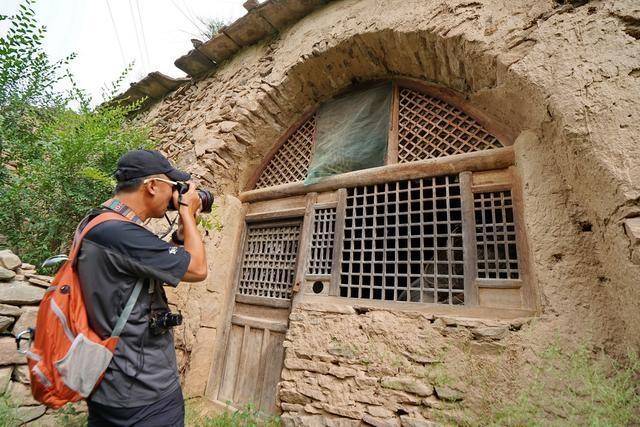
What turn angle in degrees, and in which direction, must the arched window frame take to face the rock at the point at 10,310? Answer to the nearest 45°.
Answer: approximately 45° to its right

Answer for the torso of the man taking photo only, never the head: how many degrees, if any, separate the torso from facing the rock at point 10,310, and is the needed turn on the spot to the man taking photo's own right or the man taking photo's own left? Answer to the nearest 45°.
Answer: approximately 135° to the man taking photo's own left

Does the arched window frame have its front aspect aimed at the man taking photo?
yes

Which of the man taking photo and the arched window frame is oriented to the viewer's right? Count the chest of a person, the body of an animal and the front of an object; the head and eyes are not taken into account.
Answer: the man taking photo

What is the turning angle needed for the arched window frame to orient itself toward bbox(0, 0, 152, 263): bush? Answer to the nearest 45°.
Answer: approximately 45° to its right

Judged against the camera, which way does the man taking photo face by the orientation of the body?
to the viewer's right

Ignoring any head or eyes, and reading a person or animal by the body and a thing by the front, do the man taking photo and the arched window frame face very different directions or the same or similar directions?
very different directions

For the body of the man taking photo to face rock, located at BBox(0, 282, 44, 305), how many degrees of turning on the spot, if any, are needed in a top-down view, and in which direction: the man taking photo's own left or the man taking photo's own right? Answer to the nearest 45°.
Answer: approximately 135° to the man taking photo's own left

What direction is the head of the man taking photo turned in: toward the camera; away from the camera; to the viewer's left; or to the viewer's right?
to the viewer's right

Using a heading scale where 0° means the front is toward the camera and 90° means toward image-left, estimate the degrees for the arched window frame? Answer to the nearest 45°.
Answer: approximately 45°

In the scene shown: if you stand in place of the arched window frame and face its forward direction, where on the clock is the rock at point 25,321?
The rock is roughly at 1 o'clock from the arched window frame.

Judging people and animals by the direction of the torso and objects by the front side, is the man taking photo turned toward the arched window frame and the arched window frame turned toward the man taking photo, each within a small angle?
yes

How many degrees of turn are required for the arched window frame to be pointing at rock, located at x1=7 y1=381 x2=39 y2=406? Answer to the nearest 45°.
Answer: approximately 45° to its right

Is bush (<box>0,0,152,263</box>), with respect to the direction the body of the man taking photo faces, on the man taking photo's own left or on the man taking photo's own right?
on the man taking photo's own left

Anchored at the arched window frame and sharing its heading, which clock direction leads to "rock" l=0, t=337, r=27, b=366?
The rock is roughly at 1 o'clock from the arched window frame.

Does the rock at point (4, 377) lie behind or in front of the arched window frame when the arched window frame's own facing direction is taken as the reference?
in front

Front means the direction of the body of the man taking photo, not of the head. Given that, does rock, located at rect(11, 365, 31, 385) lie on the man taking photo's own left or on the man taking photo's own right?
on the man taking photo's own left

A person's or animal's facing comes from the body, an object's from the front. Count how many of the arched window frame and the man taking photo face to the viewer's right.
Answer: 1

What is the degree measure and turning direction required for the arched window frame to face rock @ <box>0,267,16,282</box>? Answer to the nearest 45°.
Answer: approximately 45° to its right
